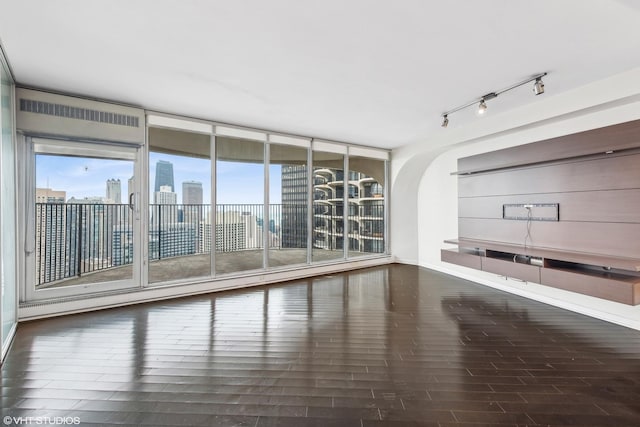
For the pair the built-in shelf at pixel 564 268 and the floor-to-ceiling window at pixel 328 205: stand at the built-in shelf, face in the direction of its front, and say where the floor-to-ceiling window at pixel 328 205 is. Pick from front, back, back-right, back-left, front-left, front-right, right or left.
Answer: front-right

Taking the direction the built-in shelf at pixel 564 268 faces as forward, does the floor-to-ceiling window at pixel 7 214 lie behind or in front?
in front

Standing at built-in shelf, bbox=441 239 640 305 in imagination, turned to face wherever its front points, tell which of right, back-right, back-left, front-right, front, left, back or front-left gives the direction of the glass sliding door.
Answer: front

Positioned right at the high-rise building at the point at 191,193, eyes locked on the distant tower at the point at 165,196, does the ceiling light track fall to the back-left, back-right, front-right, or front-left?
back-left

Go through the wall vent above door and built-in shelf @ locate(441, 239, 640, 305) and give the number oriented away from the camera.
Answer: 0

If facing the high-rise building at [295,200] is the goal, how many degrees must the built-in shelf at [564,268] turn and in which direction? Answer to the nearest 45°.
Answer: approximately 45° to its right

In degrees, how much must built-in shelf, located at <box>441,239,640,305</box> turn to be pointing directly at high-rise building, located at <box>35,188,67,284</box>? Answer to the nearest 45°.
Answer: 0° — it already faces it

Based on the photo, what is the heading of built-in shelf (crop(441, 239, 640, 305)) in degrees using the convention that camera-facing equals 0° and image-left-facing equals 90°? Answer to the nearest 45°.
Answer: approximately 45°
